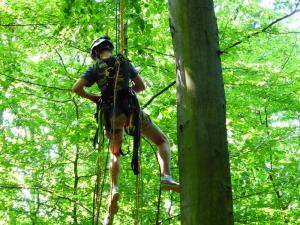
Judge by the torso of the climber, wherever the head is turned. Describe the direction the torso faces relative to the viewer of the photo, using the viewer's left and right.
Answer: facing away from the viewer
